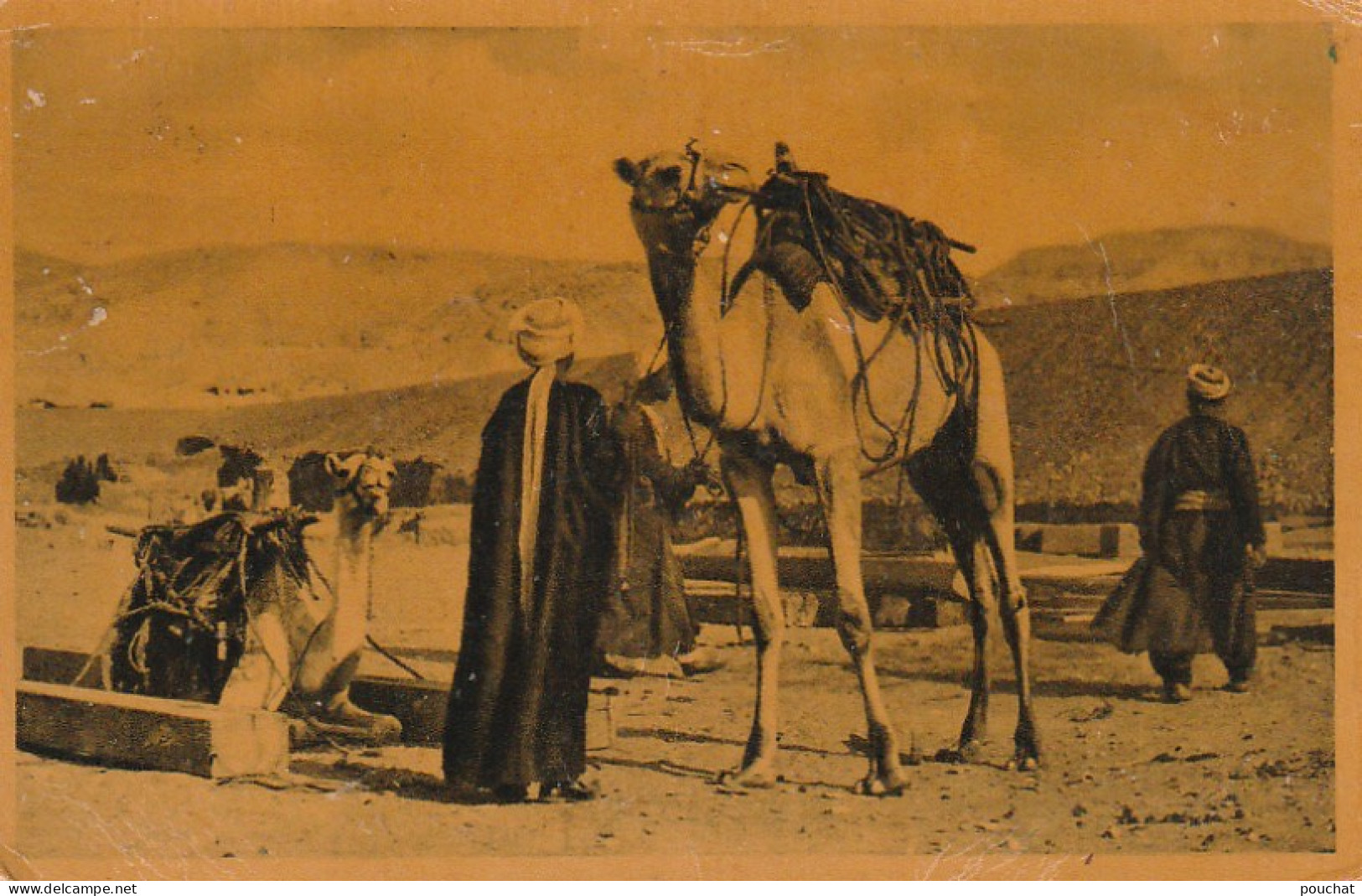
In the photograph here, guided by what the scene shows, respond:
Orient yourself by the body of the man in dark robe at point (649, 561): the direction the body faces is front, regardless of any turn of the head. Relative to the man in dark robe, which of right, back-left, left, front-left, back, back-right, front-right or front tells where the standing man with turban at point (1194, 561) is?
front

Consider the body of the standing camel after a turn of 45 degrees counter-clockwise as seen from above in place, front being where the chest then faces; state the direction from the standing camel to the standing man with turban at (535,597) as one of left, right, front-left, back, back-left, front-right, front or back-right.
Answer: right

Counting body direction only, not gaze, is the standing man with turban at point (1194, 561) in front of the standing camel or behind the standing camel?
behind

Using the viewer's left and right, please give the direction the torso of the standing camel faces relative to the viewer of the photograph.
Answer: facing the viewer and to the left of the viewer

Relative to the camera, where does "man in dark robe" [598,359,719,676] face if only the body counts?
to the viewer's right
